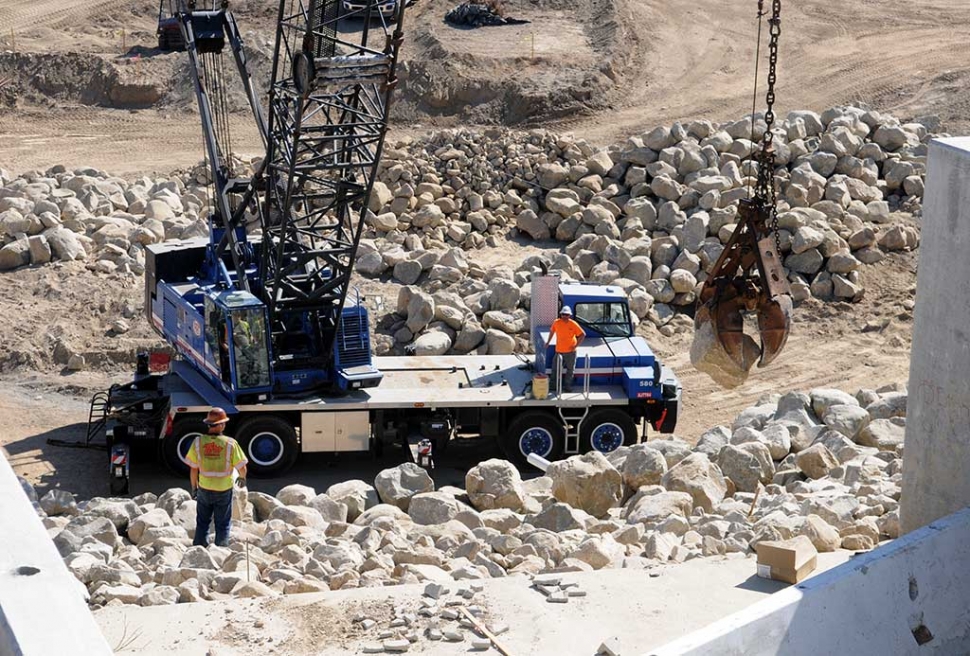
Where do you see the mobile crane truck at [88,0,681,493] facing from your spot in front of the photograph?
facing to the right of the viewer

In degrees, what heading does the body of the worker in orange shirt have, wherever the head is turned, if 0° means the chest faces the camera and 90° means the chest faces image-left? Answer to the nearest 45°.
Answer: approximately 0°

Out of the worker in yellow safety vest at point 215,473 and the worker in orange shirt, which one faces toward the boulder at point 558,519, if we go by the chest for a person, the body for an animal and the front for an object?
the worker in orange shirt

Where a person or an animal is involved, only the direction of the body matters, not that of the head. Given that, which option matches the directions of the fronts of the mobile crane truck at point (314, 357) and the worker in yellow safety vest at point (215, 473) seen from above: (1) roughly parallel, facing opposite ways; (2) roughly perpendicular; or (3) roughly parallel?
roughly perpendicular

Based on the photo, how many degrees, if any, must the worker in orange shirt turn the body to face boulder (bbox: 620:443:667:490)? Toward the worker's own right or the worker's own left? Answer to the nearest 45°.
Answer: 0° — they already face it

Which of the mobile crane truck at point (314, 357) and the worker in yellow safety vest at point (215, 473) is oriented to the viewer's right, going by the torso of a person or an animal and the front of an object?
the mobile crane truck

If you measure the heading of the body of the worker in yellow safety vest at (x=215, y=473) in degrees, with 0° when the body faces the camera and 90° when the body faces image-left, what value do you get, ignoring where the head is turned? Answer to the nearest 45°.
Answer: approximately 180°

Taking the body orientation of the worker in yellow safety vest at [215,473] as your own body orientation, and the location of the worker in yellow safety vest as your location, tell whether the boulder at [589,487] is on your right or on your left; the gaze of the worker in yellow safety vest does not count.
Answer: on your right

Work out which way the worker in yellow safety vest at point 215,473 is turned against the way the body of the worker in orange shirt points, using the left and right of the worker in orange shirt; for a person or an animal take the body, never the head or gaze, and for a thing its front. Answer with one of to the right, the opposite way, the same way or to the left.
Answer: the opposite way
